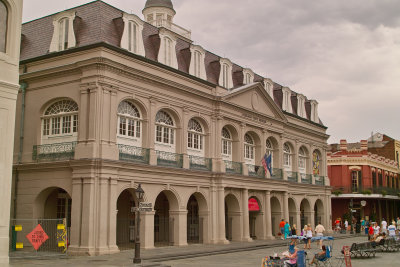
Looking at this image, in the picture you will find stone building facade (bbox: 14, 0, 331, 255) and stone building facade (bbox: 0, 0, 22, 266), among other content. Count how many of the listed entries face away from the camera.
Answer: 0

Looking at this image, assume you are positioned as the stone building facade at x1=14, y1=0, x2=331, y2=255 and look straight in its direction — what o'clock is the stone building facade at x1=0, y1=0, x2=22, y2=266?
the stone building facade at x1=0, y1=0, x2=22, y2=266 is roughly at 2 o'clock from the stone building facade at x1=14, y1=0, x2=331, y2=255.

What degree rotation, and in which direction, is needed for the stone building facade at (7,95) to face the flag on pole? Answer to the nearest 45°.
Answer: approximately 90° to its left

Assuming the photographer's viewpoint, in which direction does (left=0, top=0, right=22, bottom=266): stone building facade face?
facing the viewer and to the right of the viewer

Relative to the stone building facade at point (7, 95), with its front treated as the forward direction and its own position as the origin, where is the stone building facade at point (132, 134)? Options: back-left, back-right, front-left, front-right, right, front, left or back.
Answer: left
